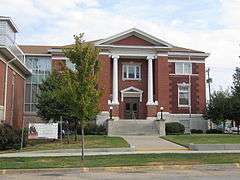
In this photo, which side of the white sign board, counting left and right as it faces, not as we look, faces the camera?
front

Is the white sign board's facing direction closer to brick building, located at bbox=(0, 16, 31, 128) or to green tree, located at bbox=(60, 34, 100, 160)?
the green tree

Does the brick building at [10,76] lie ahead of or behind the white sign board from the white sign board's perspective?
behind

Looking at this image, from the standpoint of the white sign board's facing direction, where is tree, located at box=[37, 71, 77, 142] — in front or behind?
behind

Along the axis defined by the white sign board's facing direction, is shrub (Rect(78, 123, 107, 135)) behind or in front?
behind

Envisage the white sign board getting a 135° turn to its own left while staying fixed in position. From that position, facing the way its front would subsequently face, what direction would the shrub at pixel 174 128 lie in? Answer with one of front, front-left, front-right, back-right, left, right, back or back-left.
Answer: front

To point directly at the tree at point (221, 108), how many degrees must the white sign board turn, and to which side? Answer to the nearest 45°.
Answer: approximately 135° to its left

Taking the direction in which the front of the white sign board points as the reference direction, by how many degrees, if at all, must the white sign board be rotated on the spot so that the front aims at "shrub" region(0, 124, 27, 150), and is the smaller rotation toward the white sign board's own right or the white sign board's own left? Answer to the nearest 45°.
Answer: approximately 45° to the white sign board's own right

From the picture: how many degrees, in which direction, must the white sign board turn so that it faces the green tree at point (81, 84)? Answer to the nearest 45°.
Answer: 0° — it already faces it
